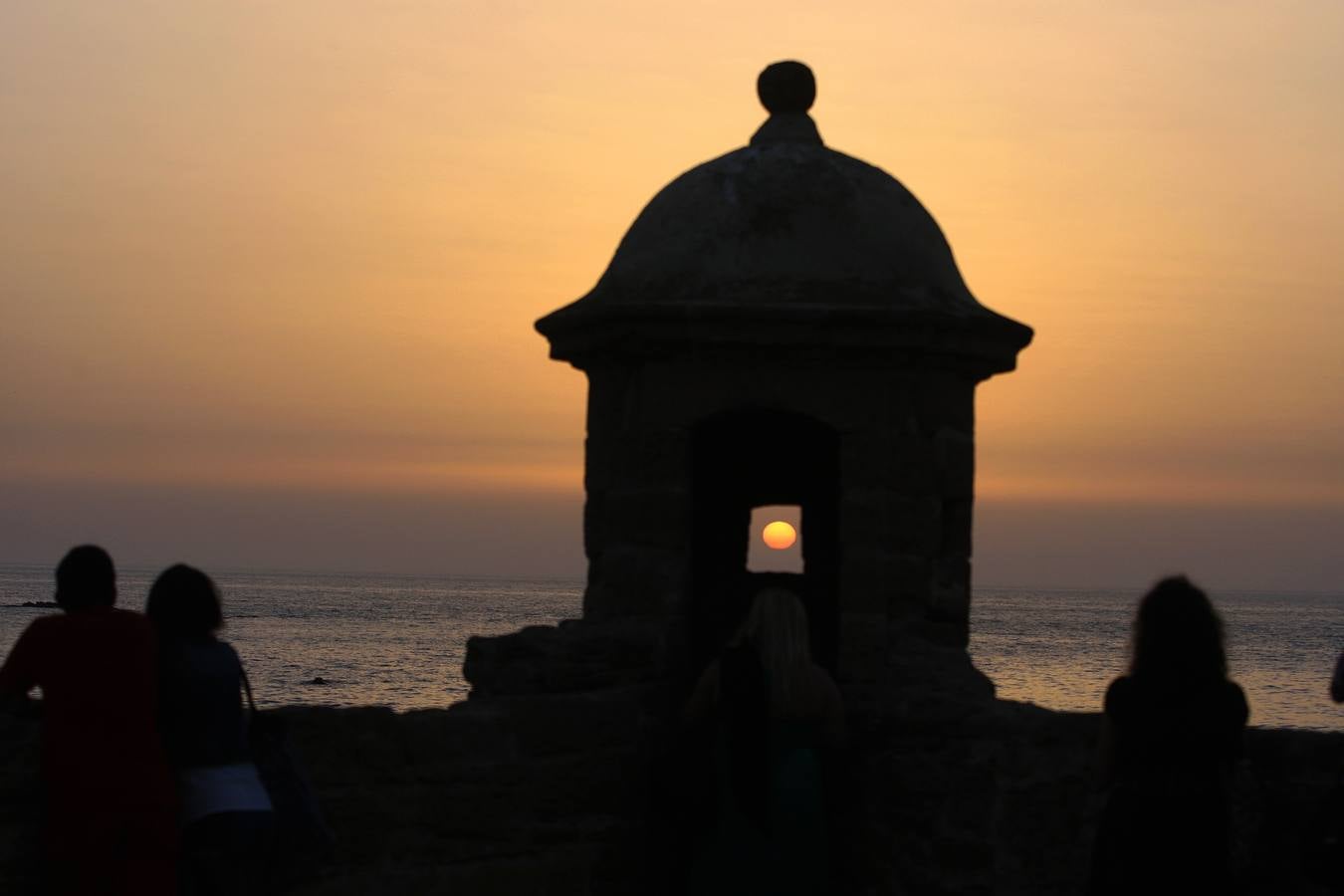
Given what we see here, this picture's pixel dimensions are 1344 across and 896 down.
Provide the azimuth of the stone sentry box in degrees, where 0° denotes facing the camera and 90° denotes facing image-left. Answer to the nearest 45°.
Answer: approximately 0°

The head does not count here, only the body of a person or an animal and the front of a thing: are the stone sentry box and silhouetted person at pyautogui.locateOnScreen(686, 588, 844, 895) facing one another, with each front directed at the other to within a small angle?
yes

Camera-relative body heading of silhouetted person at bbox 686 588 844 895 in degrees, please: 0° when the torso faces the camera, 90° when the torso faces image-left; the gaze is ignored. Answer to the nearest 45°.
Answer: approximately 180°

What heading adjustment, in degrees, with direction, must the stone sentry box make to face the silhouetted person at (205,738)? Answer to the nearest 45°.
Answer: approximately 45° to its right

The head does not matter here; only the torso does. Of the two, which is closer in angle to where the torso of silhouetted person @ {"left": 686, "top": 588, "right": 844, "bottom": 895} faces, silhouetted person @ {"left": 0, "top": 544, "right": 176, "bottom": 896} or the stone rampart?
the stone rampart

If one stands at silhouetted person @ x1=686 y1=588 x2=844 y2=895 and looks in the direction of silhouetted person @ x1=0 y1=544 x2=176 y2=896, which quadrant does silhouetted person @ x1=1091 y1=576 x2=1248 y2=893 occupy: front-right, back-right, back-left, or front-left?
back-left

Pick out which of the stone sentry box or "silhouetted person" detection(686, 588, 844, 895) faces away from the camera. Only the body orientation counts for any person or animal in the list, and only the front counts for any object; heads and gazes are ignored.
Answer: the silhouetted person

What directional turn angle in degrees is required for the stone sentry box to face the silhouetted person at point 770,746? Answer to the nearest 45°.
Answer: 0° — it already faces them

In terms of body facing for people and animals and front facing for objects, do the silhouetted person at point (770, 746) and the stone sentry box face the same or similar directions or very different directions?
very different directions

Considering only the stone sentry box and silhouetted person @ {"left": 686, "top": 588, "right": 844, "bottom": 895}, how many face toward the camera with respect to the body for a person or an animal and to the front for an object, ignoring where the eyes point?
1

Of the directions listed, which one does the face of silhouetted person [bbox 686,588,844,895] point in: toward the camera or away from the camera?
away from the camera

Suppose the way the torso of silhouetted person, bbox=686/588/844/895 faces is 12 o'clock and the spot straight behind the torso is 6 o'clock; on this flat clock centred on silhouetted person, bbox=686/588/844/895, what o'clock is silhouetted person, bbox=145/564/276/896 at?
silhouetted person, bbox=145/564/276/896 is roughly at 8 o'clock from silhouetted person, bbox=686/588/844/895.
